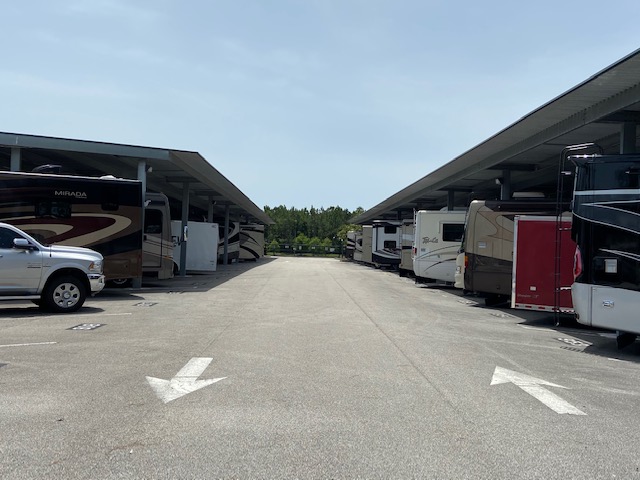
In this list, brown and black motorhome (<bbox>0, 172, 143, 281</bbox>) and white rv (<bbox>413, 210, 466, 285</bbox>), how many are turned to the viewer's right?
1
